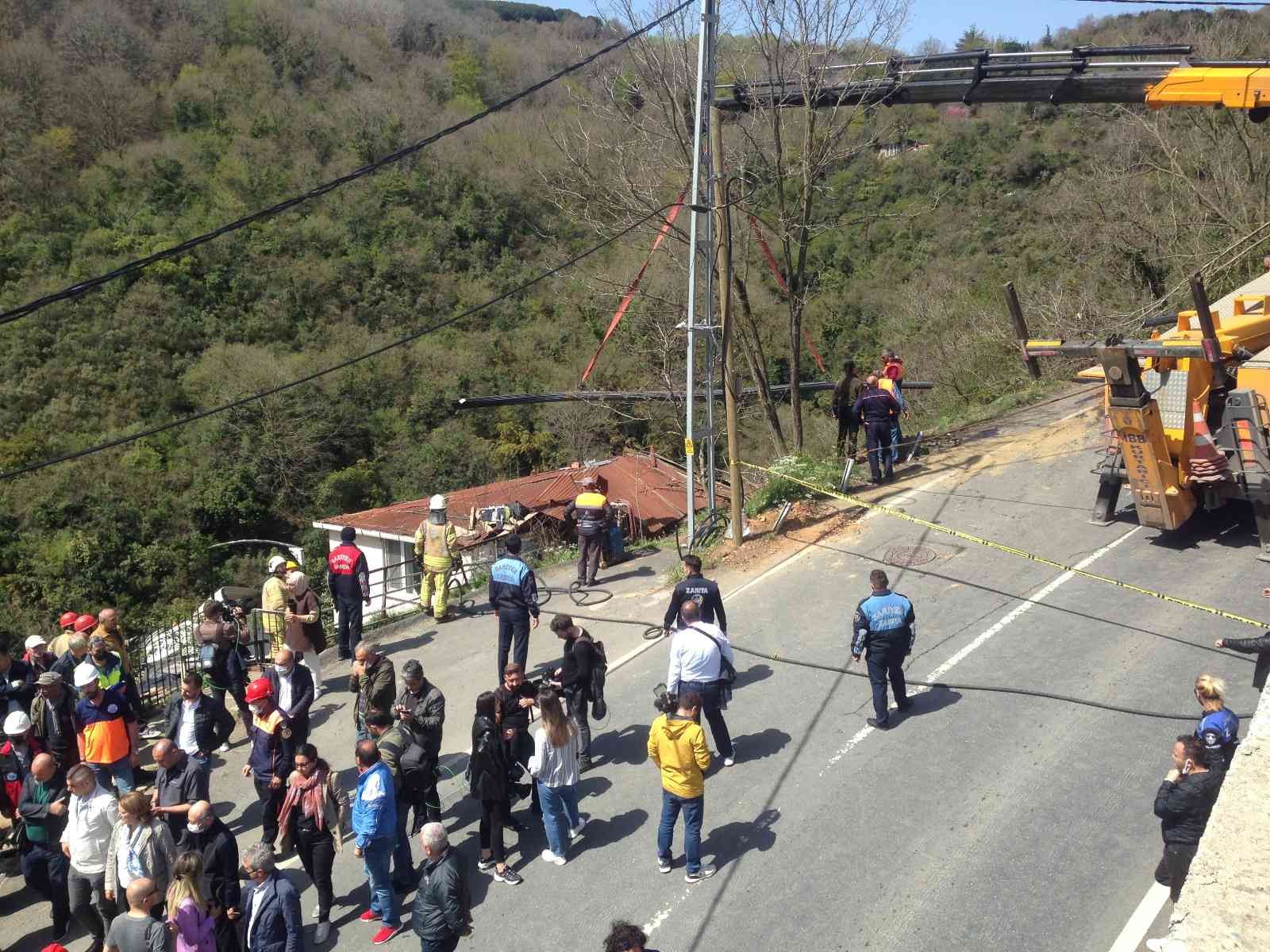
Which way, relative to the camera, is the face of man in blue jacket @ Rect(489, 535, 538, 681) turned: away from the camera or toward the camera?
away from the camera

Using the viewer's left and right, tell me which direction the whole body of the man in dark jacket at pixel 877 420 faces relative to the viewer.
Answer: facing away from the viewer

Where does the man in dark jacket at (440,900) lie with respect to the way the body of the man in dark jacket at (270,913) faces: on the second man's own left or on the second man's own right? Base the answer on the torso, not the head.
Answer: on the second man's own left

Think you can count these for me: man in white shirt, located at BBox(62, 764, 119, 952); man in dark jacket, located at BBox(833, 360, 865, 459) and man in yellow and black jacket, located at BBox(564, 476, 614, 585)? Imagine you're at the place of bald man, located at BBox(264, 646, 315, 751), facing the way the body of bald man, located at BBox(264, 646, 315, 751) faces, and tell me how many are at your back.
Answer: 2

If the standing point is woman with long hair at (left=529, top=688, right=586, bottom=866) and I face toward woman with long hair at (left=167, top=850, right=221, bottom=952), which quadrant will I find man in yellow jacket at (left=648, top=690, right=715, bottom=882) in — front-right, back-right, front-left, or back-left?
back-left

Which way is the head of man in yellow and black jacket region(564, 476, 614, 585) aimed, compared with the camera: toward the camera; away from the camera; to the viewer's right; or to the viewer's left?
away from the camera

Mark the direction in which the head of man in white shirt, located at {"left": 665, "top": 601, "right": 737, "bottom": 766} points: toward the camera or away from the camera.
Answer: away from the camera

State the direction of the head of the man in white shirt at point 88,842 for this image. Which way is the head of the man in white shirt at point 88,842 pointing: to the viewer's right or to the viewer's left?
to the viewer's left
